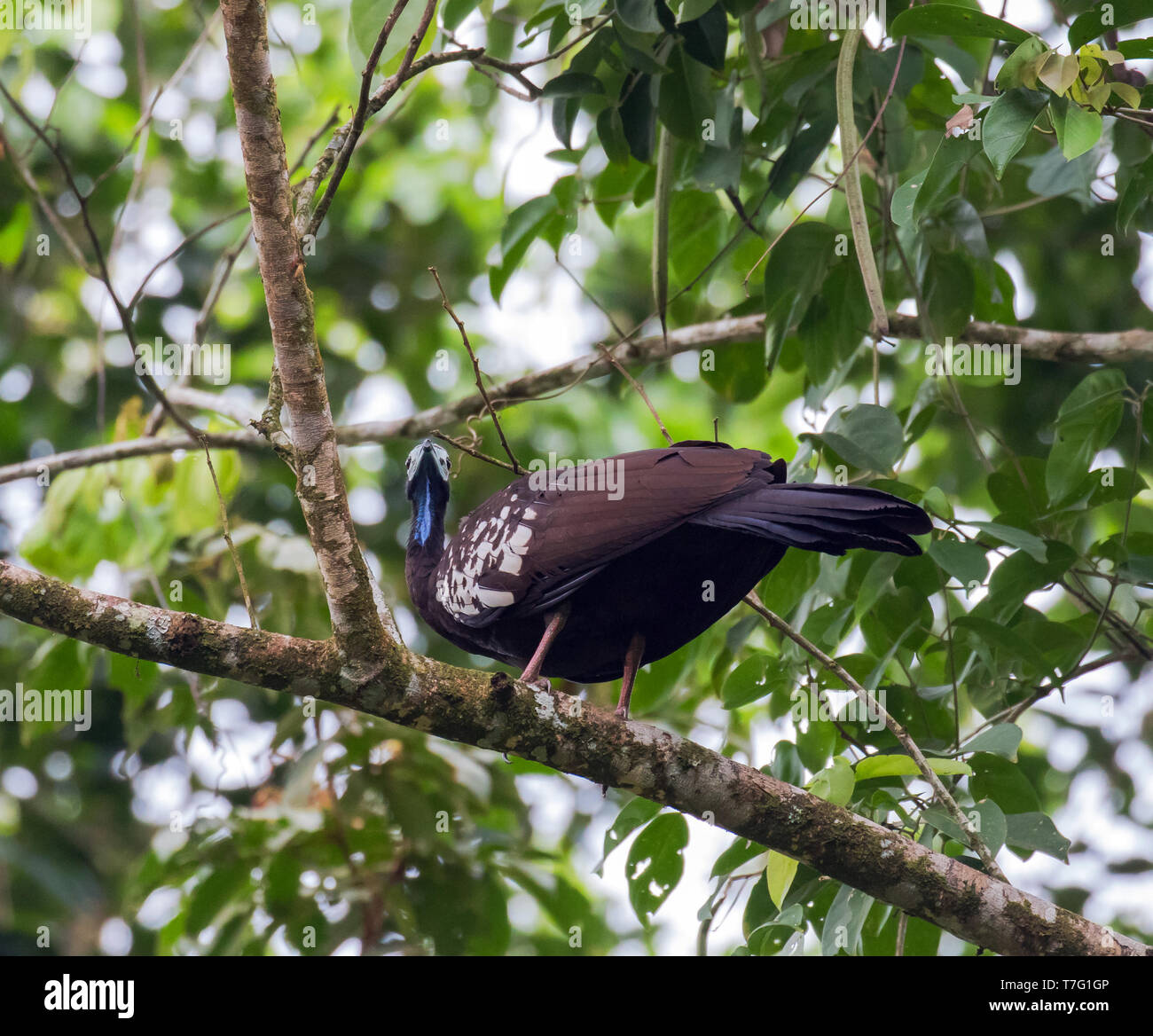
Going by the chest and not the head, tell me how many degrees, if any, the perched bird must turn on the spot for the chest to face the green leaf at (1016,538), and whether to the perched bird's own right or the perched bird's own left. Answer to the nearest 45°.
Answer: approximately 180°

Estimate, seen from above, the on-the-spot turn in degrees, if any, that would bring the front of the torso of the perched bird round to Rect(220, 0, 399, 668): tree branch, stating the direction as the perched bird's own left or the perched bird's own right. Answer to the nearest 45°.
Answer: approximately 45° to the perched bird's own left

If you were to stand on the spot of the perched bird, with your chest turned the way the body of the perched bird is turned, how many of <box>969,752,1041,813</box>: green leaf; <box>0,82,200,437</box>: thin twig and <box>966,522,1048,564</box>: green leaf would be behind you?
2

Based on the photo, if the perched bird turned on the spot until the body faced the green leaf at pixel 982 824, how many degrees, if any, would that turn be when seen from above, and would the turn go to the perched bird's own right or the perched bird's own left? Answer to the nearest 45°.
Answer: approximately 135° to the perched bird's own left

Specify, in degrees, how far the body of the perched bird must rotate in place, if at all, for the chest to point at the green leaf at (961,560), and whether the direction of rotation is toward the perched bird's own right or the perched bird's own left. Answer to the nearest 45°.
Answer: approximately 180°

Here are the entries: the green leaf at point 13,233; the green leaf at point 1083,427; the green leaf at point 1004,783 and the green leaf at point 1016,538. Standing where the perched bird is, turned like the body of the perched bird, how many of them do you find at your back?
3

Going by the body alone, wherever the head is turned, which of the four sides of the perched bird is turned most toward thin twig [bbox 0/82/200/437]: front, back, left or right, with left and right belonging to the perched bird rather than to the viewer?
front

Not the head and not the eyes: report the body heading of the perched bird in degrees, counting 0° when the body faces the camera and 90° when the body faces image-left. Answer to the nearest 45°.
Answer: approximately 90°

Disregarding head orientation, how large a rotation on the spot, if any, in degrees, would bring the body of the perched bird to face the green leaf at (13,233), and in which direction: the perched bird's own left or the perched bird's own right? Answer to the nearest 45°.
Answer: approximately 45° to the perched bird's own right
